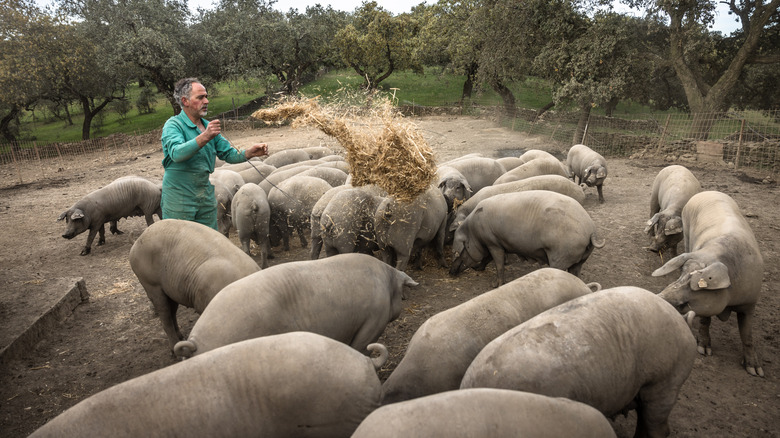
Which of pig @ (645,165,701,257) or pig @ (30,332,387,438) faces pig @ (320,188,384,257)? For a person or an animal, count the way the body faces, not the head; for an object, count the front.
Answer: pig @ (645,165,701,257)

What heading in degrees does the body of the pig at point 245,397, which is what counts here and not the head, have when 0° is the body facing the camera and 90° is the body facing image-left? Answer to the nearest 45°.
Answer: approximately 90°

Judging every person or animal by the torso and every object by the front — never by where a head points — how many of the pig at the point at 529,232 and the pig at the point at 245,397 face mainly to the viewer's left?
2

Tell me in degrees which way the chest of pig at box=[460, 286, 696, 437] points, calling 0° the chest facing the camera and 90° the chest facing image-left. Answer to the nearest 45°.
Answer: approximately 90°

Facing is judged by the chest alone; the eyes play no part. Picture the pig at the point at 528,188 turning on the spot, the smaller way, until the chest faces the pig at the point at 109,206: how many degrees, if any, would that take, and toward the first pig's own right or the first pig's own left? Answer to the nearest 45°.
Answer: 0° — it already faces it

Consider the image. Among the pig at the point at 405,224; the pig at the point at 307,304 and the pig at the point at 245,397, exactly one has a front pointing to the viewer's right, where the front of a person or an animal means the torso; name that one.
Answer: the pig at the point at 307,304

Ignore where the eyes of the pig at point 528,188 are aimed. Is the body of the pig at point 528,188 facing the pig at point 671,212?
no

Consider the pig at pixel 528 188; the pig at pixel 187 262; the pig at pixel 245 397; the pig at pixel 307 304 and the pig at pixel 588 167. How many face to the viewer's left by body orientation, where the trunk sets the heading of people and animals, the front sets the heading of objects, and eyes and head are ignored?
2

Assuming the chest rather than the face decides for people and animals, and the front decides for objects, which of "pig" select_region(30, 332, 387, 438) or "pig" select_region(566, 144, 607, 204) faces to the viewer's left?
"pig" select_region(30, 332, 387, 438)

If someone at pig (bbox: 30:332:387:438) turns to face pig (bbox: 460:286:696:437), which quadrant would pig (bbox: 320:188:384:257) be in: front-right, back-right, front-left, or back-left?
front-left

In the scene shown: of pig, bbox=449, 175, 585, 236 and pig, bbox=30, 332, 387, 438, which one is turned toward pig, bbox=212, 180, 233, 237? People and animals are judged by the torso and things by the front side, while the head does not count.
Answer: pig, bbox=449, 175, 585, 236

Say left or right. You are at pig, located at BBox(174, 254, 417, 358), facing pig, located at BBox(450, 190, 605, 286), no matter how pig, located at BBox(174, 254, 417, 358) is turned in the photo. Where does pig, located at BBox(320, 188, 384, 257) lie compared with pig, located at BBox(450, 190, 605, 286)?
left

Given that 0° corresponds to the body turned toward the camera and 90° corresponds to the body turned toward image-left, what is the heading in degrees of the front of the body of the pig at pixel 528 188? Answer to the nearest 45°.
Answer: approximately 90°

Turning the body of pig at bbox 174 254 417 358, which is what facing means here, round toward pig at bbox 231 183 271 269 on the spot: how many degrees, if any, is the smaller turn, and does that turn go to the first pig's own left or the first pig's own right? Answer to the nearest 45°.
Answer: approximately 90° to the first pig's own left
